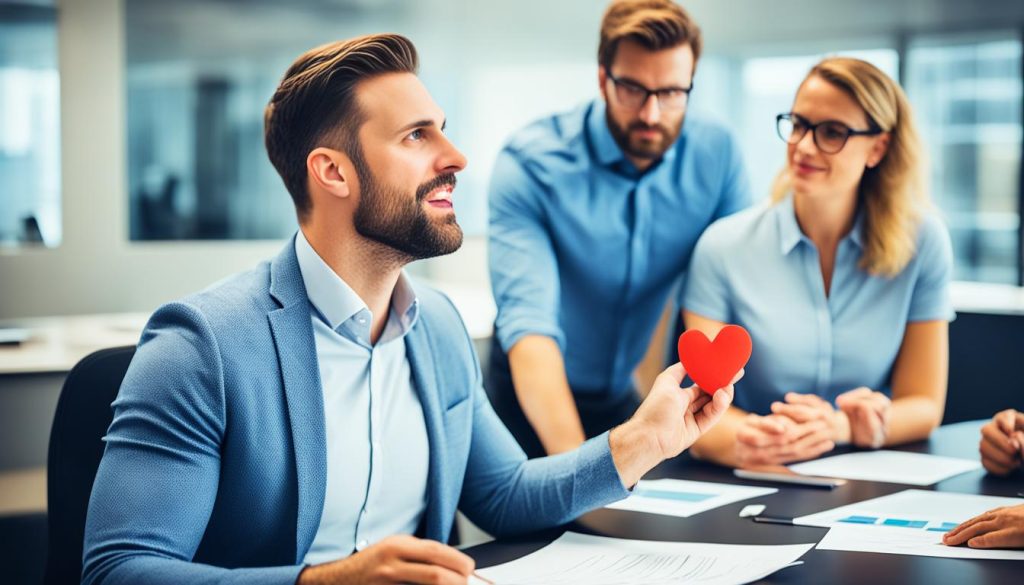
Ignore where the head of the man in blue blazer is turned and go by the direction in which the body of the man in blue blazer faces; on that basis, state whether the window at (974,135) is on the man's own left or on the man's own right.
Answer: on the man's own left

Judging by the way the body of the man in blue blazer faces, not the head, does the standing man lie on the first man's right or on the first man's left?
on the first man's left

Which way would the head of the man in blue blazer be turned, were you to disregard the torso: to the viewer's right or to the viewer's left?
to the viewer's right

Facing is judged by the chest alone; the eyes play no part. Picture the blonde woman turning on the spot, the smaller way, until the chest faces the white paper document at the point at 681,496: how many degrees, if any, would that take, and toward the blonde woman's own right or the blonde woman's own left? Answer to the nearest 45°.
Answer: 0° — they already face it

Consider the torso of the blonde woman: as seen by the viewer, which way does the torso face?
toward the camera

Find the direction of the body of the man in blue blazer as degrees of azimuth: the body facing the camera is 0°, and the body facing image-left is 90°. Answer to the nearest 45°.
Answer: approximately 315°

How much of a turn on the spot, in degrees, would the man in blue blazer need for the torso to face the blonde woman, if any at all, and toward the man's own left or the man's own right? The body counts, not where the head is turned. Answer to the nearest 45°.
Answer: approximately 90° to the man's own left

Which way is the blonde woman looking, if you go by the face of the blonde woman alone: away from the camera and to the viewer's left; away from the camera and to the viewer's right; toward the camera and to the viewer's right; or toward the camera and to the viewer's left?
toward the camera and to the viewer's left

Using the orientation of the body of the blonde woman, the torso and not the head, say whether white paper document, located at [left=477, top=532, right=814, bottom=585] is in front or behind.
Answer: in front

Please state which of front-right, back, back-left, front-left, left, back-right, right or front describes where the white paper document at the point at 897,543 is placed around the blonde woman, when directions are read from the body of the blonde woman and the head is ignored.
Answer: front

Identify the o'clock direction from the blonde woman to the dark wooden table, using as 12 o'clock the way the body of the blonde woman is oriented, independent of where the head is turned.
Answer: The dark wooden table is roughly at 12 o'clock from the blonde woman.

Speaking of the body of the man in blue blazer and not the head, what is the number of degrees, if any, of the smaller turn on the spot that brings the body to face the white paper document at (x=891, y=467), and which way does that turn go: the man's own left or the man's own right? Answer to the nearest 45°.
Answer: approximately 45° to the man's own left

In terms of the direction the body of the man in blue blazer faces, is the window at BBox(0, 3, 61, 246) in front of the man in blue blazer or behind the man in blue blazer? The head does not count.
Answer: behind

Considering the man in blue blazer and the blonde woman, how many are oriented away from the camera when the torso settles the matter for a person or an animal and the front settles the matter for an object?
0

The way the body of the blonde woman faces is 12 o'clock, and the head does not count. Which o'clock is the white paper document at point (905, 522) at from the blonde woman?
The white paper document is roughly at 12 o'clock from the blonde woman.
